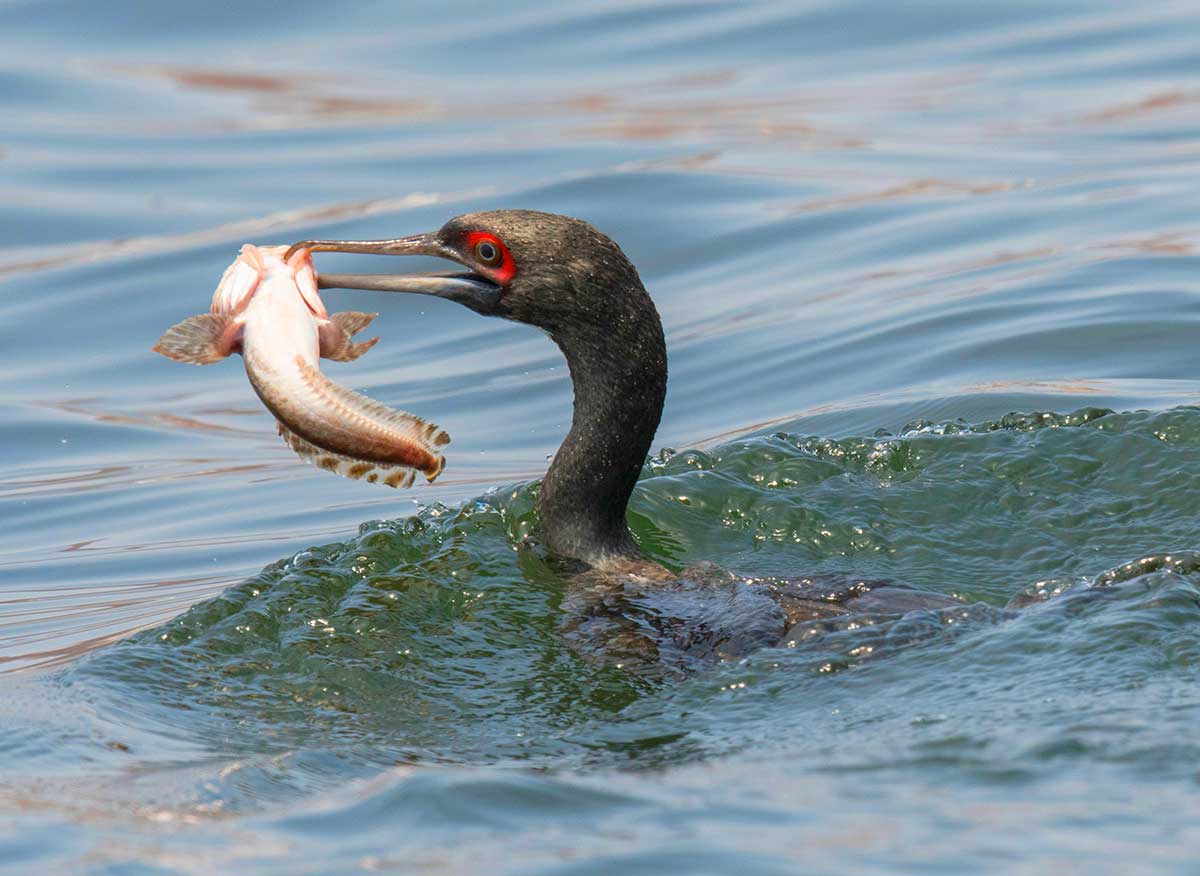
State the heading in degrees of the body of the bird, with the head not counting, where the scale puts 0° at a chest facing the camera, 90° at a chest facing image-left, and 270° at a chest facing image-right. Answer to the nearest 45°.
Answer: approximately 90°
